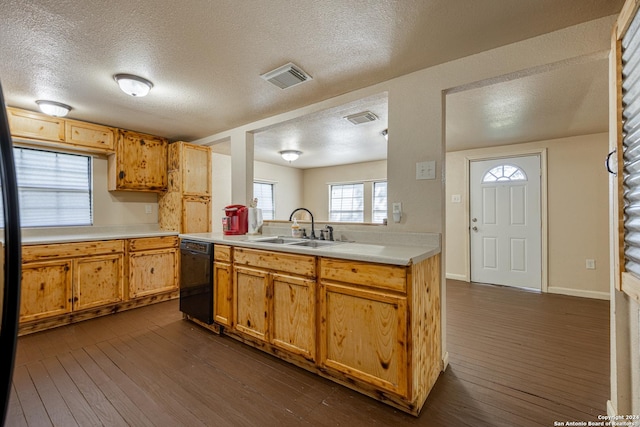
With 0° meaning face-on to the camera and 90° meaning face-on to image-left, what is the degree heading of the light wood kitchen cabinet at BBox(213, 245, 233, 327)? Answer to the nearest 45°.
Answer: approximately 45°

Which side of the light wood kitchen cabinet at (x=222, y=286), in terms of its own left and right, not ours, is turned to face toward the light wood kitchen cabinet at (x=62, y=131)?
right

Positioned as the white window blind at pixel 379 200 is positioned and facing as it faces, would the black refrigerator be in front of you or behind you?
in front

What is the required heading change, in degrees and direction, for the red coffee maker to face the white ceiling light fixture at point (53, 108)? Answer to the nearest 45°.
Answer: approximately 45° to its right

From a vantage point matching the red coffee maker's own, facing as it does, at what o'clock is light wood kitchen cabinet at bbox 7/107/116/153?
The light wood kitchen cabinet is roughly at 2 o'clock from the red coffee maker.

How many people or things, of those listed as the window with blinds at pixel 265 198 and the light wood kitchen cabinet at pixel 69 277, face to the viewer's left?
0
